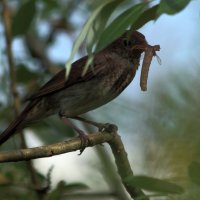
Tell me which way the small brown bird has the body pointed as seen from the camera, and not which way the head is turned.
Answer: to the viewer's right
